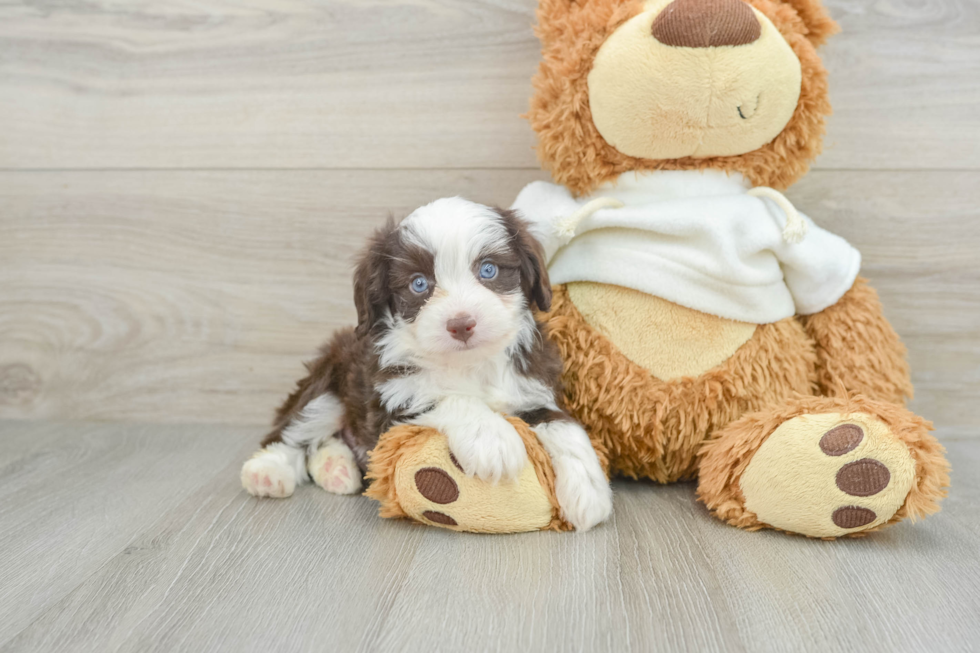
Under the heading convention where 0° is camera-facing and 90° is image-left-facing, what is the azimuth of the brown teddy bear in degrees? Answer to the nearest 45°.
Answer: approximately 0°

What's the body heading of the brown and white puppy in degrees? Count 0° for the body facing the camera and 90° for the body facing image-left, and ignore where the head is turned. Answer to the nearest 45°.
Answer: approximately 315°
